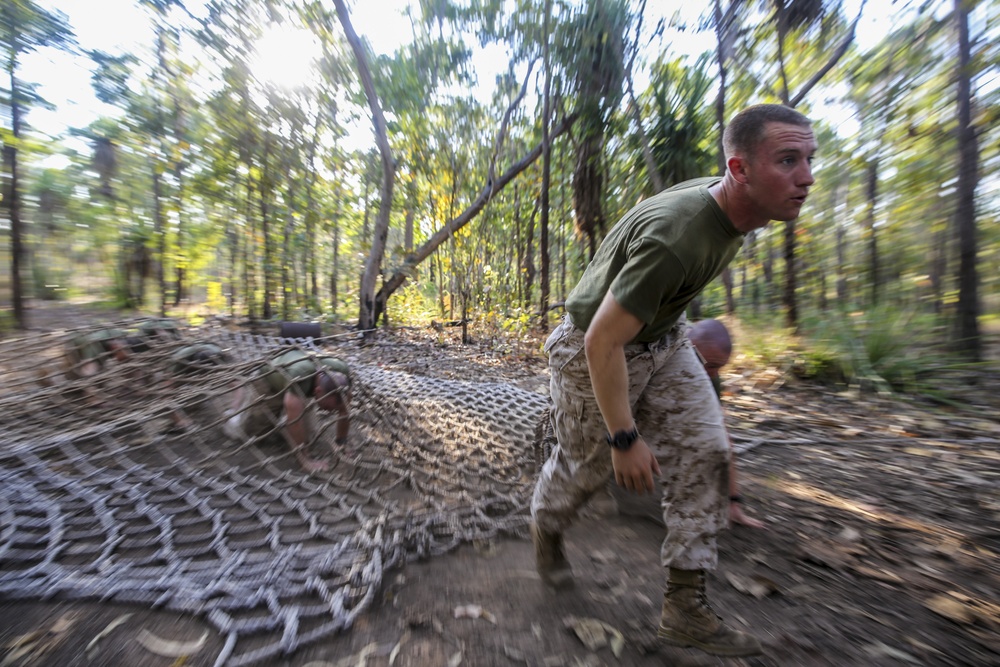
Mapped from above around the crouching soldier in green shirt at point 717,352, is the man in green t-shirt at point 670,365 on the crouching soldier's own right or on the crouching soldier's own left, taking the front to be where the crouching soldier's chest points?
on the crouching soldier's own right

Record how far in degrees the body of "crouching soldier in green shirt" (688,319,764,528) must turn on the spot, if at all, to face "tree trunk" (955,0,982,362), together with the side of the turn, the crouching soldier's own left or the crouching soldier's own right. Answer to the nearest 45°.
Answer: approximately 45° to the crouching soldier's own left

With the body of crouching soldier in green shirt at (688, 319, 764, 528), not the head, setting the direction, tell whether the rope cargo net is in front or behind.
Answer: behind

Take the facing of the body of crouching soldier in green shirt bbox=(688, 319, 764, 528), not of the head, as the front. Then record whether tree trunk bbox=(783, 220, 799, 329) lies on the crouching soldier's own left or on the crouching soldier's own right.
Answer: on the crouching soldier's own left

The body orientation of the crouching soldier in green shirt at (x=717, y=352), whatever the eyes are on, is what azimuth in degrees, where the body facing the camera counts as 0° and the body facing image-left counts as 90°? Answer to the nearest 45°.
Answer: approximately 270°
